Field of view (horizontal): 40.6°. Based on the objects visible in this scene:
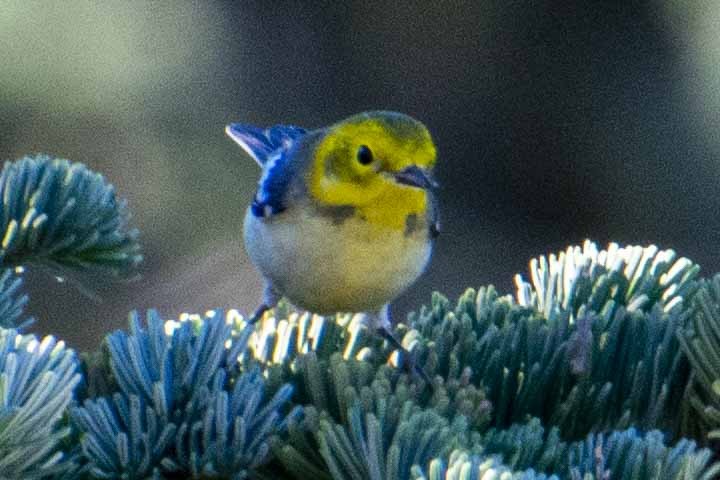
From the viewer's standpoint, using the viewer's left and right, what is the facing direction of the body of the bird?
facing the viewer and to the right of the viewer
